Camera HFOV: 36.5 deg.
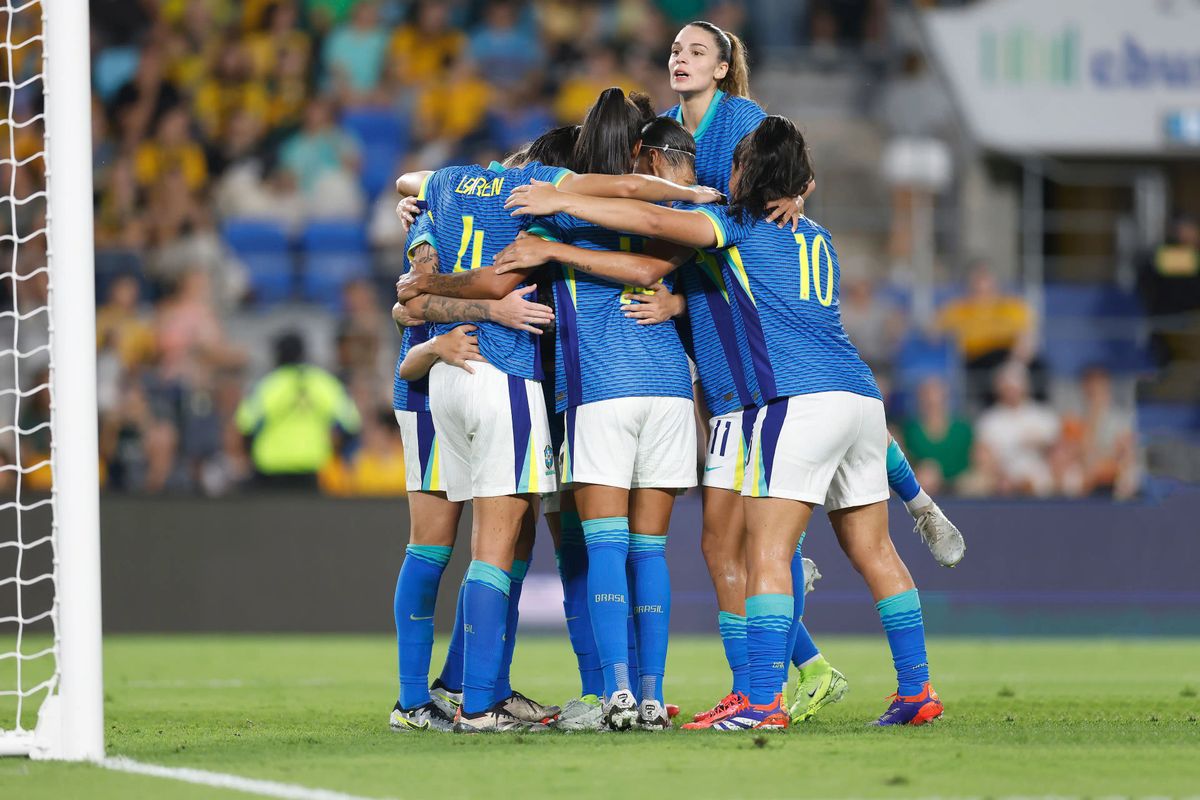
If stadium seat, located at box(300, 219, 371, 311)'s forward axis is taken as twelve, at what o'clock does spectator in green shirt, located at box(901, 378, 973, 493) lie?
The spectator in green shirt is roughly at 10 o'clock from the stadium seat.

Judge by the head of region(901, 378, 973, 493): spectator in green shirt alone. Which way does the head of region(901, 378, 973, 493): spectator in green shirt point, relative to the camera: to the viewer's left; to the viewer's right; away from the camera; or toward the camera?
toward the camera

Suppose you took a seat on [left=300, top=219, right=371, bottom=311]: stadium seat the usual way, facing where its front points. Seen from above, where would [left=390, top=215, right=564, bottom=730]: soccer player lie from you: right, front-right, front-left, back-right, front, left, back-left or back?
front

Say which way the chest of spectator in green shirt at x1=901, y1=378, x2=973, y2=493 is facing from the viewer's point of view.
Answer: toward the camera

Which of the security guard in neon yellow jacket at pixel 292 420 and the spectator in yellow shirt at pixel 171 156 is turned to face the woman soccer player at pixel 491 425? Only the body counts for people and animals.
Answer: the spectator in yellow shirt

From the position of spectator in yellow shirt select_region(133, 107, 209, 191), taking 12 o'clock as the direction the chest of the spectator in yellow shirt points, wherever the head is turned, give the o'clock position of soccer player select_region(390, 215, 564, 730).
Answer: The soccer player is roughly at 12 o'clock from the spectator in yellow shirt.

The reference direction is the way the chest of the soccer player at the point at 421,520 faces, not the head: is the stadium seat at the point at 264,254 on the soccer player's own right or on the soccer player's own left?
on the soccer player's own left

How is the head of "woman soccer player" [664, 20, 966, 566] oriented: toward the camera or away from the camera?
toward the camera

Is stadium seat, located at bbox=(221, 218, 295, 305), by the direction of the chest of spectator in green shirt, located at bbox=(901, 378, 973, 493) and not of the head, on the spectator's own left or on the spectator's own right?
on the spectator's own right

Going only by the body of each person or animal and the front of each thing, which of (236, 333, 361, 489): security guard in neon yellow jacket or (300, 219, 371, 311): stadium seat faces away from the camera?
the security guard in neon yellow jacket

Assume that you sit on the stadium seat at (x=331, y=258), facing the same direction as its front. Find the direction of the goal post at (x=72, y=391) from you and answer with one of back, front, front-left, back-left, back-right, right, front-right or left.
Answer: front

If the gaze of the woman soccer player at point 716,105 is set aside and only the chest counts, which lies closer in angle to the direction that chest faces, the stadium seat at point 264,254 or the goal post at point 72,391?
the goal post

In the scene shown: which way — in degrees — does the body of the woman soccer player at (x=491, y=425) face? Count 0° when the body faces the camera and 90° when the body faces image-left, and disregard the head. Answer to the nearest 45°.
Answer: approximately 225°

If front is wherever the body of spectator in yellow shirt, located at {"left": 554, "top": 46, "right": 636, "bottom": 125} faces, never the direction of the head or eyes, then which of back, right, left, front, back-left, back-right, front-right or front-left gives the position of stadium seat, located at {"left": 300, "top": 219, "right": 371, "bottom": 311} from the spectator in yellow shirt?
front-right

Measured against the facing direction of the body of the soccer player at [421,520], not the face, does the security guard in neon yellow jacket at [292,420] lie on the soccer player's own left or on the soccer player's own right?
on the soccer player's own left

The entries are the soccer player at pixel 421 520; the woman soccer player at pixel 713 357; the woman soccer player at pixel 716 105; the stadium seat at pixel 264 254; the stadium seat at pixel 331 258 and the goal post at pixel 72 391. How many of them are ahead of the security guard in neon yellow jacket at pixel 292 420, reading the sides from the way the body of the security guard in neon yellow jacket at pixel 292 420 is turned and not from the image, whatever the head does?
2
